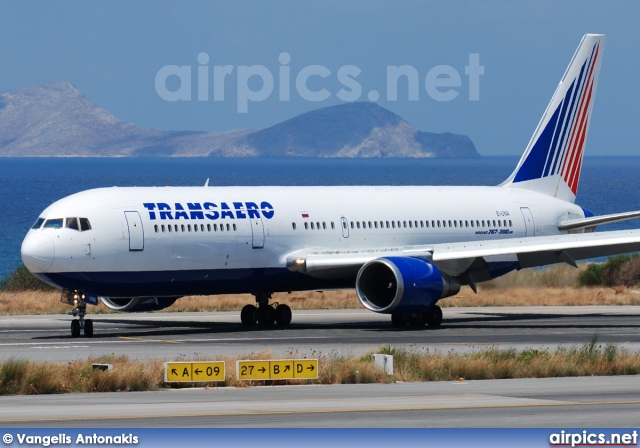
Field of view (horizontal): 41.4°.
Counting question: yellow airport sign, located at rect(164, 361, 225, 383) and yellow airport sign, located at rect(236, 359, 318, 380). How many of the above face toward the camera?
2

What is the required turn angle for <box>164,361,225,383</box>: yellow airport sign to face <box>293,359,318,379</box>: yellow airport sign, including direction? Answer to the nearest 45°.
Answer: approximately 90° to its left

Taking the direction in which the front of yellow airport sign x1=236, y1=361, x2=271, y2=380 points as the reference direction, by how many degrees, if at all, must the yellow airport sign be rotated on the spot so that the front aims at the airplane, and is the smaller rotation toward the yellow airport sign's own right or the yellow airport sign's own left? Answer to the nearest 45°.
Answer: approximately 180°

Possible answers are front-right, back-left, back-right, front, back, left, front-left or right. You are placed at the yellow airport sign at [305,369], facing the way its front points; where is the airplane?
back

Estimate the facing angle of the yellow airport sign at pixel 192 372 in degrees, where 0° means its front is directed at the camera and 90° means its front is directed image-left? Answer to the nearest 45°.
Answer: approximately 0°

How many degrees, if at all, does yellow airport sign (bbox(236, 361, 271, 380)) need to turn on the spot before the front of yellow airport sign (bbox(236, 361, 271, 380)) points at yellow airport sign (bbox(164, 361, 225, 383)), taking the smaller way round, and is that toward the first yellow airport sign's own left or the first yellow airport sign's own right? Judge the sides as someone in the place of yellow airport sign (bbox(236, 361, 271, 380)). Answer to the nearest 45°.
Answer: approximately 90° to the first yellow airport sign's own right
